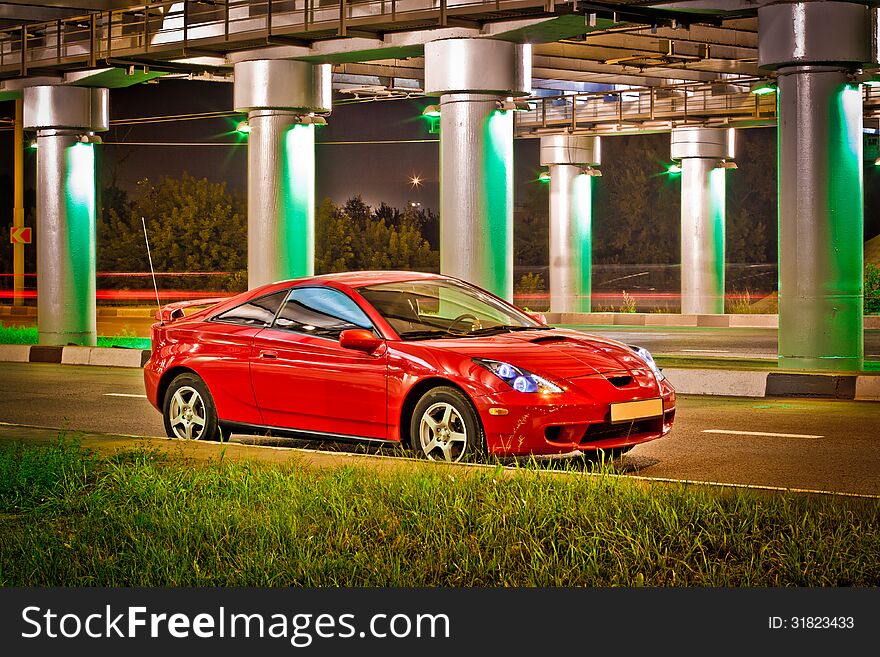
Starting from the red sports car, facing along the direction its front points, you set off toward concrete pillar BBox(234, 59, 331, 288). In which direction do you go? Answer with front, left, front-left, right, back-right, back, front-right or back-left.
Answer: back-left

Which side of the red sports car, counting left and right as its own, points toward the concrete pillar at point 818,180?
left

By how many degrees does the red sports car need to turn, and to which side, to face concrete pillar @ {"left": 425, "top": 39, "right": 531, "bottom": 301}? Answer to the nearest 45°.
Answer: approximately 135° to its left

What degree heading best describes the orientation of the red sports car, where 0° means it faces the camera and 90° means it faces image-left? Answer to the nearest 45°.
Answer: approximately 315°

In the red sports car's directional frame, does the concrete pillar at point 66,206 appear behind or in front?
behind

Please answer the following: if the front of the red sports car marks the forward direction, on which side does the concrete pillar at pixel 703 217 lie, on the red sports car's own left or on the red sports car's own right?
on the red sports car's own left

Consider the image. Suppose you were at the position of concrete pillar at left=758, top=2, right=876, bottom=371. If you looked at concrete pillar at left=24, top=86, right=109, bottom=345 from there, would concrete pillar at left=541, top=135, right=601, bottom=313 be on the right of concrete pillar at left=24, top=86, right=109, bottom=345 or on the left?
right

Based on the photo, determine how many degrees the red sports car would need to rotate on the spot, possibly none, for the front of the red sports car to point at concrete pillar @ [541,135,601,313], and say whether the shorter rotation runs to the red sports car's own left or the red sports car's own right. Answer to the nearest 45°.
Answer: approximately 135° to the red sports car's own left
